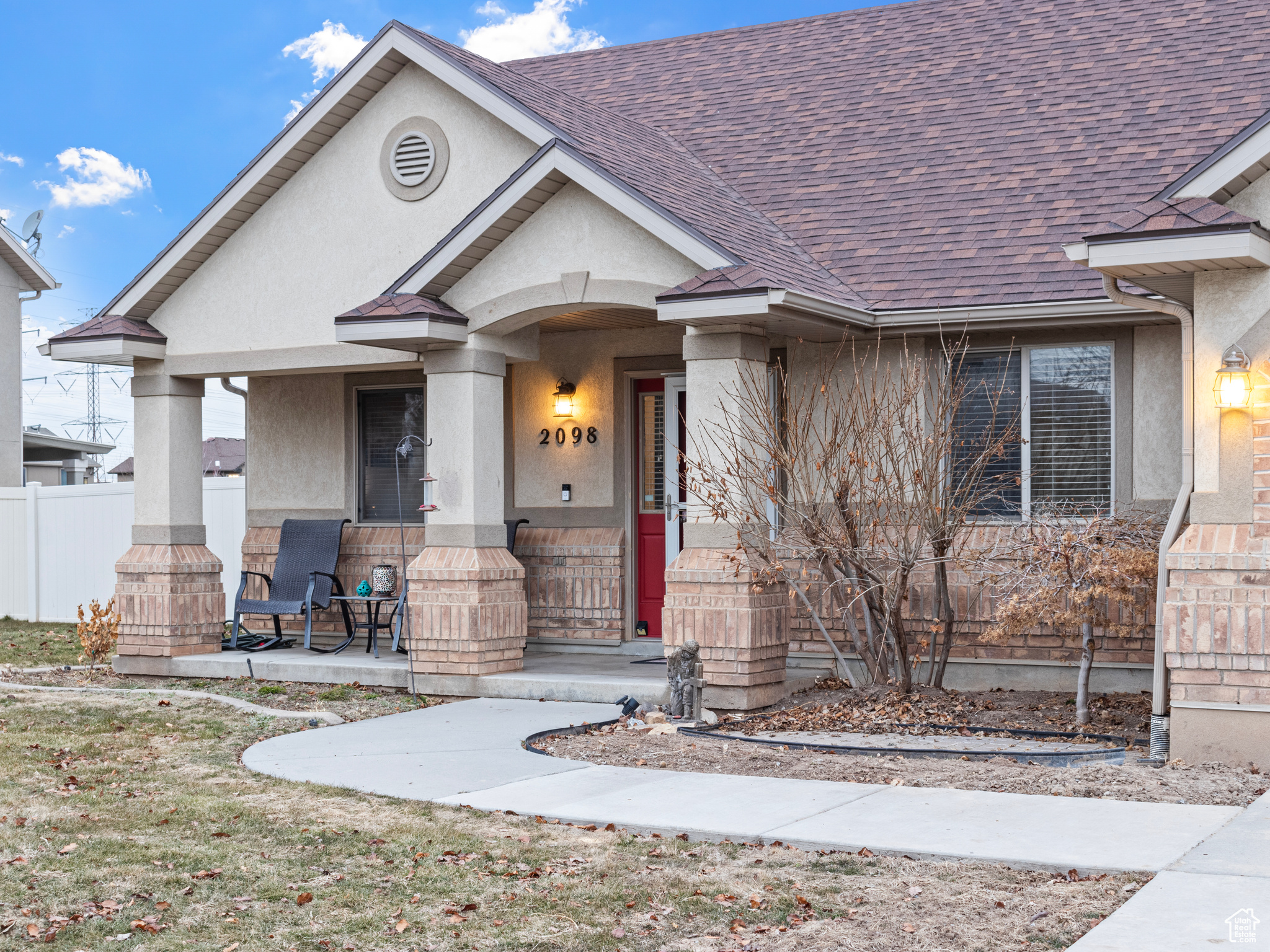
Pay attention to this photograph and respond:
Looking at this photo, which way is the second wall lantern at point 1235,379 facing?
toward the camera

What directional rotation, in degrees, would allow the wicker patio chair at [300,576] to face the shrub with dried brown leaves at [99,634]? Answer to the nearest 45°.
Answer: approximately 45° to its right

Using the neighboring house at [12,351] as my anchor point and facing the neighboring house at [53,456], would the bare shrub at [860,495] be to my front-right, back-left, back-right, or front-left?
back-right

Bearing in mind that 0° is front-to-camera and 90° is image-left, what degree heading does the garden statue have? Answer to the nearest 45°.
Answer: approximately 0°

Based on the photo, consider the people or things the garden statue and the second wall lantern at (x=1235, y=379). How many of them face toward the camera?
2

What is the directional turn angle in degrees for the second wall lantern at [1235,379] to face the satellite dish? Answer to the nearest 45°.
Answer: approximately 135° to its right

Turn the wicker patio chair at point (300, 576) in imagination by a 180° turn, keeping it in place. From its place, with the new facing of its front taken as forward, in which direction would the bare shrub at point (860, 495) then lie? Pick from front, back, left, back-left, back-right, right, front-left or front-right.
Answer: right

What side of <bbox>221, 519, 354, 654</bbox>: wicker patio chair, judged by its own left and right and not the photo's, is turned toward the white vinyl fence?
right
